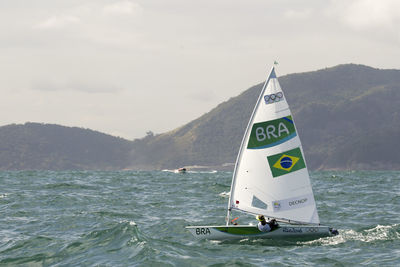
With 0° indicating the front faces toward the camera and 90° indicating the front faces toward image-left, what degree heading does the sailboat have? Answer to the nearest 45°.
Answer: approximately 90°

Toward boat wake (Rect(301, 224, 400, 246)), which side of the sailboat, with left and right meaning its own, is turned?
back
